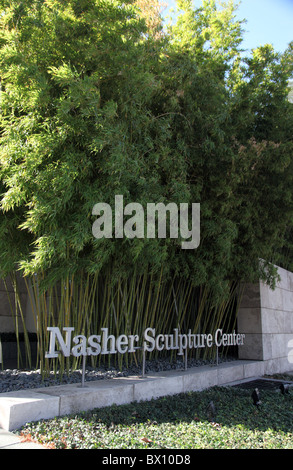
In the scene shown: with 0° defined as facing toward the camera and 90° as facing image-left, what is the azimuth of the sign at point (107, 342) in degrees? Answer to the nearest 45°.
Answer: approximately 315°
